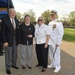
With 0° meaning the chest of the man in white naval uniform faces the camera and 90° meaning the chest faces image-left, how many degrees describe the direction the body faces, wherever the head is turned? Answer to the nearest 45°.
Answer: approximately 45°

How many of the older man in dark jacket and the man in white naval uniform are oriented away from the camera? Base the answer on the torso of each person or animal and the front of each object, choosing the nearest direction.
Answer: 0

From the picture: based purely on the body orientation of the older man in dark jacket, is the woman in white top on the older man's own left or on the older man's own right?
on the older man's own left

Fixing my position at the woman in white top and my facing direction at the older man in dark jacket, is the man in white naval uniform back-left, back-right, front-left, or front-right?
back-left

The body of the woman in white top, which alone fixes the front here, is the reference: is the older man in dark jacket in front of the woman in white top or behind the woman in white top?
in front

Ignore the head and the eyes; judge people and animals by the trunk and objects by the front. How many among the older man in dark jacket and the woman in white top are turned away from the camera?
0

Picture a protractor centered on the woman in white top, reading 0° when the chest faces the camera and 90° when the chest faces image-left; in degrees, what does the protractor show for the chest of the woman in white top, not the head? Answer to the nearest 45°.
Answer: approximately 45°

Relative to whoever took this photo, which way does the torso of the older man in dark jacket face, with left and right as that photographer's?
facing the viewer and to the right of the viewer

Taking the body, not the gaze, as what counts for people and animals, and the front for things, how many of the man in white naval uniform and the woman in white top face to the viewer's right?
0
